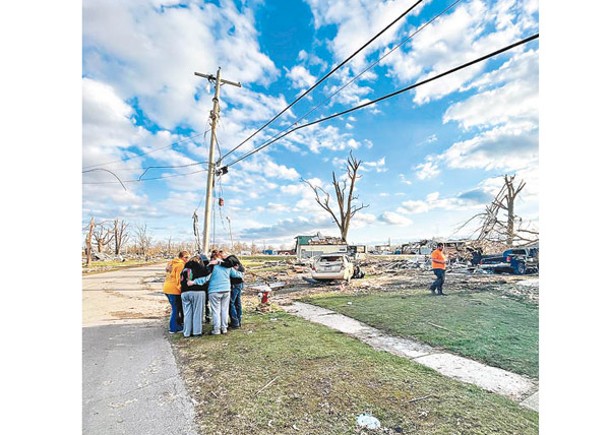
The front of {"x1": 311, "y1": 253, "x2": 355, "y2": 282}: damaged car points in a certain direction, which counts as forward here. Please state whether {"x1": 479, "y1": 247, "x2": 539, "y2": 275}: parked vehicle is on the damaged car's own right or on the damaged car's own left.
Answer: on the damaged car's own right

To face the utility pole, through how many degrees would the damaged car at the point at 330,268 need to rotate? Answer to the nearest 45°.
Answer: approximately 135° to its left

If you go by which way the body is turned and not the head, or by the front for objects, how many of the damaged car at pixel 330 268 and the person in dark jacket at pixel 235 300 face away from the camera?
1

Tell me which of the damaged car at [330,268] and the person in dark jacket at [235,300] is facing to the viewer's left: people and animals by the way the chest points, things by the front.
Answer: the person in dark jacket

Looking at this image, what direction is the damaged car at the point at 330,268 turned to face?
away from the camera

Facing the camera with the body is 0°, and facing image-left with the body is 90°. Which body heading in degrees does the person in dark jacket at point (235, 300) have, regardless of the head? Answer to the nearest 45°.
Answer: approximately 90°

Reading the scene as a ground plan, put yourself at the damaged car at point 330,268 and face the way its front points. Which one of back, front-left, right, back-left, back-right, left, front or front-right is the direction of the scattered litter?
back

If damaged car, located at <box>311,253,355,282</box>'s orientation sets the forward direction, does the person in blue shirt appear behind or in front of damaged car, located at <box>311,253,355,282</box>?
behind
